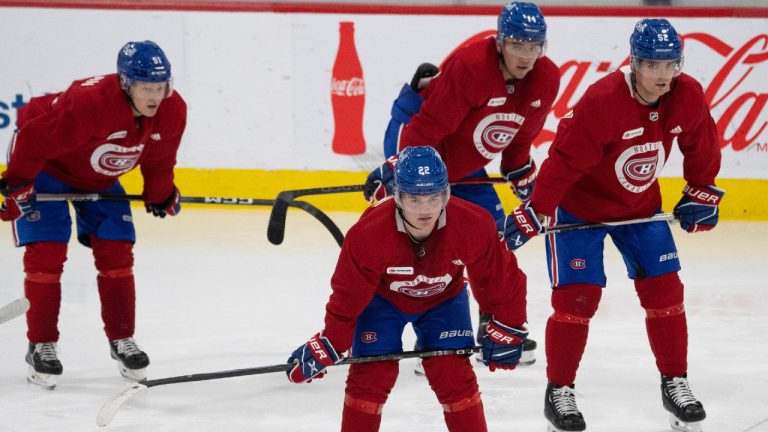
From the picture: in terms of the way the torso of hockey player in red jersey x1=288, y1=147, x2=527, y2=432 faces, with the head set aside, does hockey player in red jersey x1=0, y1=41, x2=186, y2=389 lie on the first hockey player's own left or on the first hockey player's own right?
on the first hockey player's own right

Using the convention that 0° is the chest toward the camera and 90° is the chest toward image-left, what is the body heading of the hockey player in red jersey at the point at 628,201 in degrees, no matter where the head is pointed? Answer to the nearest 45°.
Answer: approximately 315°

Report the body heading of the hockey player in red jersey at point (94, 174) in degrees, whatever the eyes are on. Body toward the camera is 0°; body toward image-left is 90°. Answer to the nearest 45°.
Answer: approximately 315°

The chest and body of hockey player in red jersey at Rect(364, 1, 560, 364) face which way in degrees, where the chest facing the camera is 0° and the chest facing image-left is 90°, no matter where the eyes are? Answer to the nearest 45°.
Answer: approximately 315°

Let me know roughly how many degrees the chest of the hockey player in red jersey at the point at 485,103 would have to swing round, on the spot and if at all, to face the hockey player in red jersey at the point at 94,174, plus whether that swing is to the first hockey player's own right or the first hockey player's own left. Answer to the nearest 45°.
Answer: approximately 135° to the first hockey player's own right

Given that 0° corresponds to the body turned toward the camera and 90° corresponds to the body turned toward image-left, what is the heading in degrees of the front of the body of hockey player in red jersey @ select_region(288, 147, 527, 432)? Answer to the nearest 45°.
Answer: approximately 0°

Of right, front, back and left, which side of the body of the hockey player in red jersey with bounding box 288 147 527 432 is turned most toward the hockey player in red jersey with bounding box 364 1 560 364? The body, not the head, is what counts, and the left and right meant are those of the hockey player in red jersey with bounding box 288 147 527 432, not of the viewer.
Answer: back
